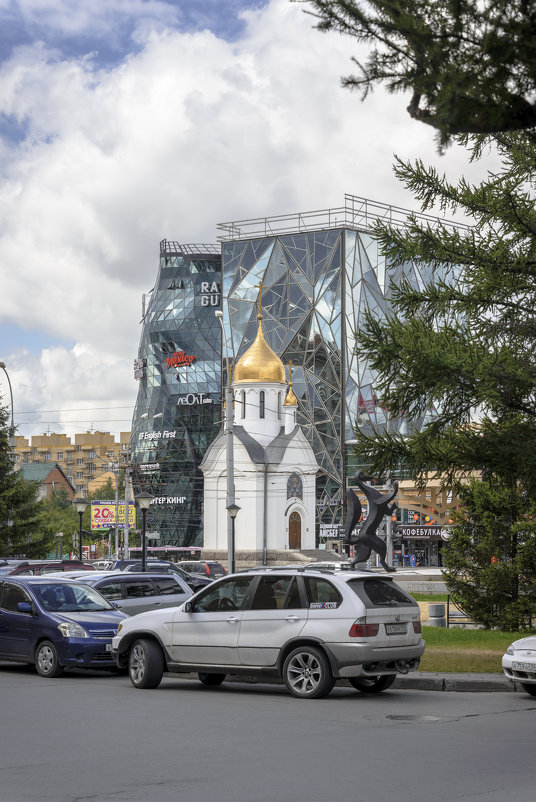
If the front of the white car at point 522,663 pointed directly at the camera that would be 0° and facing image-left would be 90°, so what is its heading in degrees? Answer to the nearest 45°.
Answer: approximately 45°

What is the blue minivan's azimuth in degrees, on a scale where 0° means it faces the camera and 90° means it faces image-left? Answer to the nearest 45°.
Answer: approximately 315°

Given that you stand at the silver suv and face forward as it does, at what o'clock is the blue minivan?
The blue minivan is roughly at 12 o'clock from the silver suv.

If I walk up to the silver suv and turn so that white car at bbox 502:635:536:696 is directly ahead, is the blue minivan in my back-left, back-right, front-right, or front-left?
back-left

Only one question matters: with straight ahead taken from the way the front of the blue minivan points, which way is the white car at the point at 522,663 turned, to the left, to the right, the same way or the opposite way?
to the right

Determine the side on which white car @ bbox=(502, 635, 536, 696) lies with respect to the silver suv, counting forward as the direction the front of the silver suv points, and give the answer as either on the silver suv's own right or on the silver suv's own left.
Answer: on the silver suv's own right

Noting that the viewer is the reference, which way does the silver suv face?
facing away from the viewer and to the left of the viewer

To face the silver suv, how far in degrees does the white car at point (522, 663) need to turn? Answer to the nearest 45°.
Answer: approximately 45° to its right

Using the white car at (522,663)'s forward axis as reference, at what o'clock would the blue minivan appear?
The blue minivan is roughly at 2 o'clock from the white car.

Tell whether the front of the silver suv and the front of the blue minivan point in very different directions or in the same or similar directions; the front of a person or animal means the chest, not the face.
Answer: very different directions

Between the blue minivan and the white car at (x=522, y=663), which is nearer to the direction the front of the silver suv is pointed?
the blue minivan

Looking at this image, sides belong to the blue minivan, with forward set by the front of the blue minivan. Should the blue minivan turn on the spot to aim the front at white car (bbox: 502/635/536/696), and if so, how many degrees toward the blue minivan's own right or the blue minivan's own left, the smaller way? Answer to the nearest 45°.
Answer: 0° — it already faces it
